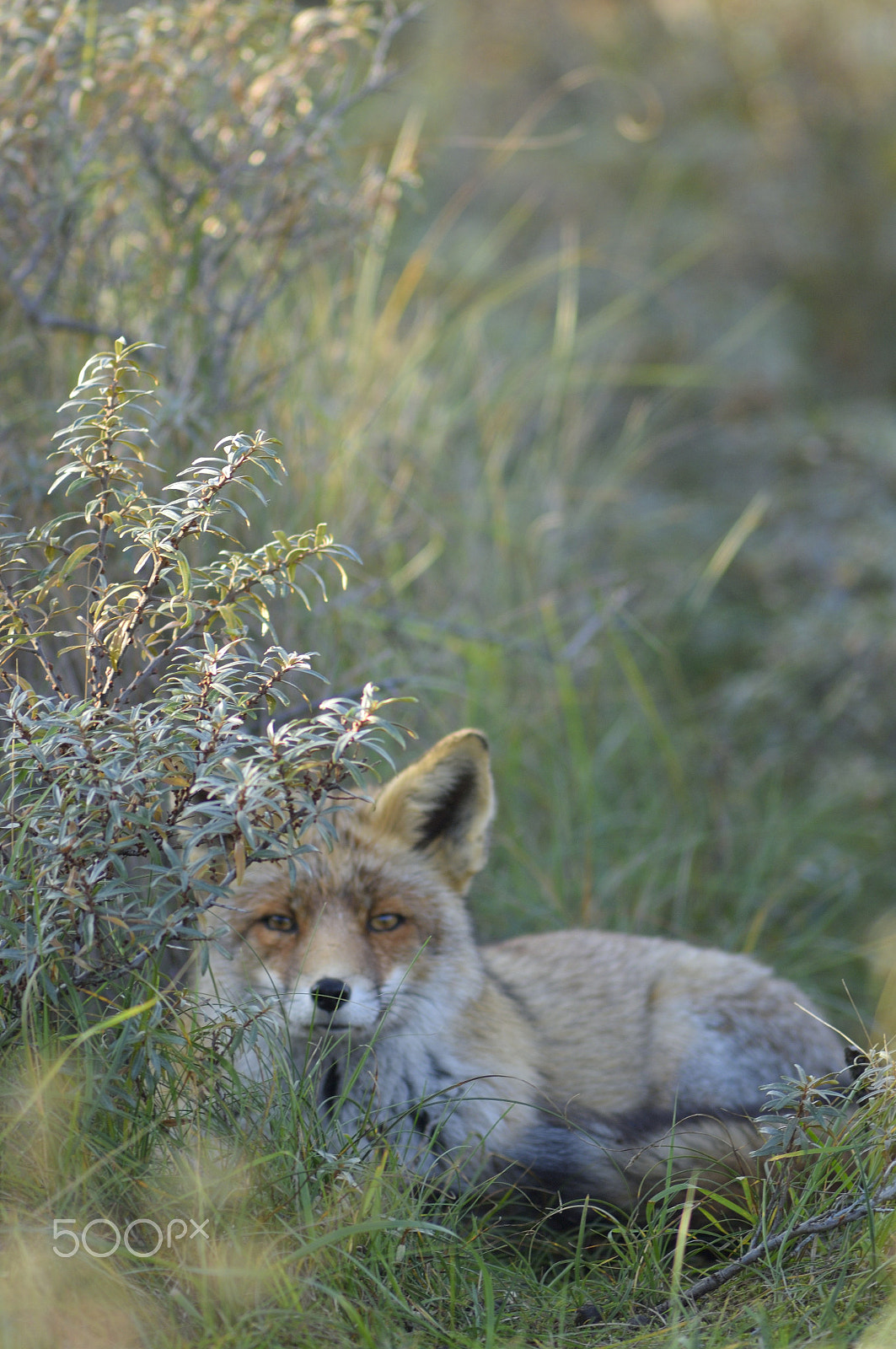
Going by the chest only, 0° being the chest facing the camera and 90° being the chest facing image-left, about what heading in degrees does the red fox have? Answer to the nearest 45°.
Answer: approximately 45°
